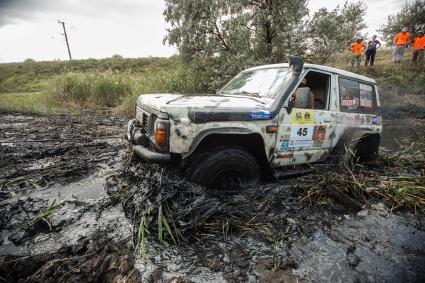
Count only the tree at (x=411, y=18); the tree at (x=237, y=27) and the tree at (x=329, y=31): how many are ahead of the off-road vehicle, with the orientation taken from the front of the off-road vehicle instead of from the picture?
0

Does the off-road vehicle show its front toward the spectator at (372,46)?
no

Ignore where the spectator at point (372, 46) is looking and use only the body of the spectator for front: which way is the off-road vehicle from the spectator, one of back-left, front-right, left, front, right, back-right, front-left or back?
front

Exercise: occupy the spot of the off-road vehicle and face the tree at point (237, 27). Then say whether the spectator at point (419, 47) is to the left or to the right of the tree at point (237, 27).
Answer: right

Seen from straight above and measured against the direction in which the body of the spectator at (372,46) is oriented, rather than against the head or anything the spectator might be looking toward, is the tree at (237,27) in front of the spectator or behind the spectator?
in front

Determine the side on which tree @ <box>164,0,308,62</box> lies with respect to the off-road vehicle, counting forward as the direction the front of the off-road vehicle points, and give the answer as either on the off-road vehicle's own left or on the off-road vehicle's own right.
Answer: on the off-road vehicle's own right

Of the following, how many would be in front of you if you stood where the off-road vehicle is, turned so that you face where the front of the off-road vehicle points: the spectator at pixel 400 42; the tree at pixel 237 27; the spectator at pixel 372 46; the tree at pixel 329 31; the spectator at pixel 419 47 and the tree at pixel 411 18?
0

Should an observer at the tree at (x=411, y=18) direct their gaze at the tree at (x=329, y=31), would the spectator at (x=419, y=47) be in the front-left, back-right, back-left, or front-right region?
front-left

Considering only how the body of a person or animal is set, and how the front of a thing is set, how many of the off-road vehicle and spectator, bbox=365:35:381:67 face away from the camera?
0

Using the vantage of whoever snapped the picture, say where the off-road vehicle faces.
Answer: facing the viewer and to the left of the viewer

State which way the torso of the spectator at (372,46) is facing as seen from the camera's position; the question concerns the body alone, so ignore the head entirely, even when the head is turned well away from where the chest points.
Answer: toward the camera

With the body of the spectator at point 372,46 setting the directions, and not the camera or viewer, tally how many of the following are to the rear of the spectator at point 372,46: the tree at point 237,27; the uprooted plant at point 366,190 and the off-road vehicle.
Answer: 0

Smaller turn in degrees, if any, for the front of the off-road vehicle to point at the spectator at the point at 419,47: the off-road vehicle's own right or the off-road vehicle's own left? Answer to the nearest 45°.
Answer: approximately 180°

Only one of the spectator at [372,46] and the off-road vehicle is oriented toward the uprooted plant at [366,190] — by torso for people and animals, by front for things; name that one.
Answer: the spectator
